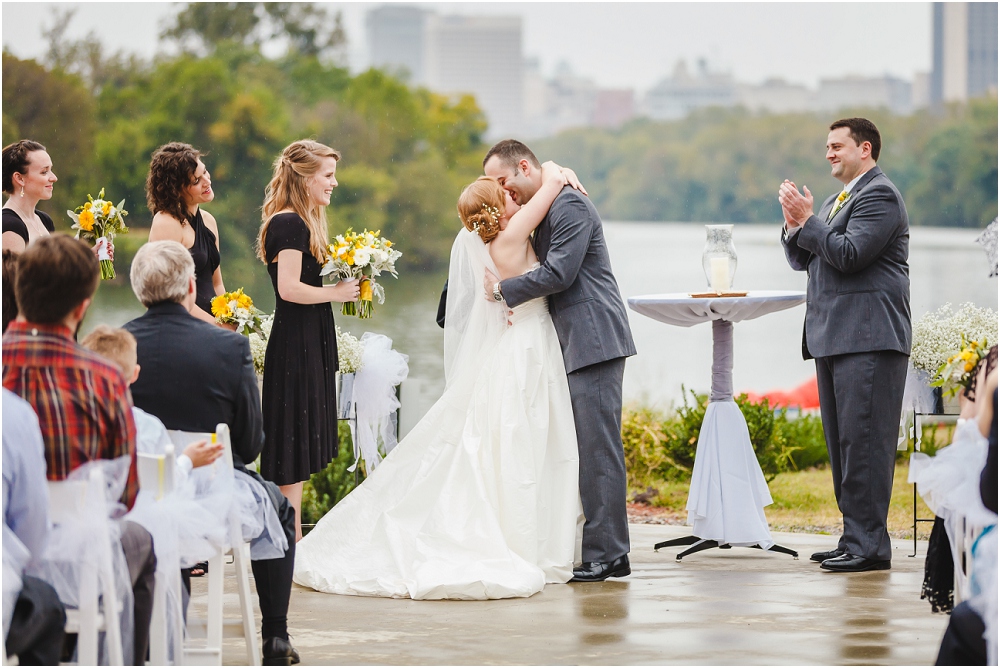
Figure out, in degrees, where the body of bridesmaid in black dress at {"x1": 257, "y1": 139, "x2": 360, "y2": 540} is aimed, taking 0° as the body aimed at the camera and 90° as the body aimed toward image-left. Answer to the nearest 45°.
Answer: approximately 270°

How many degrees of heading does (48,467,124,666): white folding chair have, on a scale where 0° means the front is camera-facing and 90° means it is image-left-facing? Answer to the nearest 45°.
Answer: approximately 225°

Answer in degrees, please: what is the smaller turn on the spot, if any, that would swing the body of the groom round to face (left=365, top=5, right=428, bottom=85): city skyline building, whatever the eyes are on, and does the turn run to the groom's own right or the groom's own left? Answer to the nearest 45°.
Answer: approximately 90° to the groom's own right

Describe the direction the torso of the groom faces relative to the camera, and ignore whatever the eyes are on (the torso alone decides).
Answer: to the viewer's left

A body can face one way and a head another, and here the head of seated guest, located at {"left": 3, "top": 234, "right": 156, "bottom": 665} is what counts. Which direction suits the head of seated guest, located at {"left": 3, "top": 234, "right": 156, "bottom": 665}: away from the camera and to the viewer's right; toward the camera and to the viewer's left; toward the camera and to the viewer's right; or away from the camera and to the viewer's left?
away from the camera and to the viewer's right

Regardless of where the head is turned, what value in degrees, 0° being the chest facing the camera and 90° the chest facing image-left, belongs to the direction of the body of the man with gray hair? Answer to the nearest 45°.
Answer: approximately 225°

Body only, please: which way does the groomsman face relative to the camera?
to the viewer's left

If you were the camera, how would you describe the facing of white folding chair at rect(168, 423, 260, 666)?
facing away from the viewer and to the right of the viewer

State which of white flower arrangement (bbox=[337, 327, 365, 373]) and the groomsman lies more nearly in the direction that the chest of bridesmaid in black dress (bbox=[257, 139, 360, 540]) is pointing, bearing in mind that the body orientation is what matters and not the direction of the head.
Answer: the groomsman

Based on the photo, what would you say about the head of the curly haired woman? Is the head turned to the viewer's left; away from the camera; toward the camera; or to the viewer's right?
to the viewer's right

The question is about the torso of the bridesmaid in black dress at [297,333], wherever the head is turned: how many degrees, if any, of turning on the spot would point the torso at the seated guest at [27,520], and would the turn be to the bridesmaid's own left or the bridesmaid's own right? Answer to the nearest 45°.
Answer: approximately 90° to the bridesmaid's own right

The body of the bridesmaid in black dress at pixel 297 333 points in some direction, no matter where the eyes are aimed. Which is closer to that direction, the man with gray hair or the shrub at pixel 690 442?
the shrub

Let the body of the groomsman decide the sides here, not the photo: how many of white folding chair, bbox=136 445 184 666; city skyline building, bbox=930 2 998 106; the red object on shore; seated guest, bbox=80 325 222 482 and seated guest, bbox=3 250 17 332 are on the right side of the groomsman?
2
